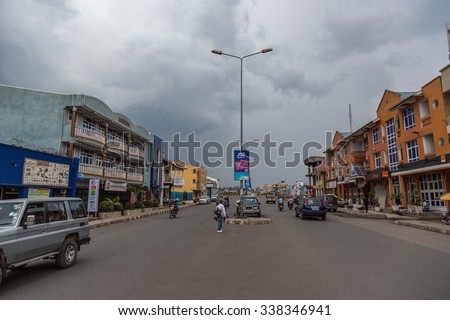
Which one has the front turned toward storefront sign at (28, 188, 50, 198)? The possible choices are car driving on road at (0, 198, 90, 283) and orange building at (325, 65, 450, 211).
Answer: the orange building

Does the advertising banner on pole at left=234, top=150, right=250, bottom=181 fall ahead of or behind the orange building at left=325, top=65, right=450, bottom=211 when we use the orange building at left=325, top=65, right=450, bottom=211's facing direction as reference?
ahead

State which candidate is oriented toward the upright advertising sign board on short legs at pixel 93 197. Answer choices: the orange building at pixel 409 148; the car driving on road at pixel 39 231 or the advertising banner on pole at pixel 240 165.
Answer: the orange building

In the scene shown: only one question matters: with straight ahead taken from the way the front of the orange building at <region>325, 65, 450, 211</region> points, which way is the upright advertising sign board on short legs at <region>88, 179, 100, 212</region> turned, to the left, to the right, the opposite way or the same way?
to the left

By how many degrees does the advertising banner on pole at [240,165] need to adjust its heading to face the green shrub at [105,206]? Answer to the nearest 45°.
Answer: approximately 90° to its right

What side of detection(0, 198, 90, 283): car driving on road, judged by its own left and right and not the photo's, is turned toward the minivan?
back

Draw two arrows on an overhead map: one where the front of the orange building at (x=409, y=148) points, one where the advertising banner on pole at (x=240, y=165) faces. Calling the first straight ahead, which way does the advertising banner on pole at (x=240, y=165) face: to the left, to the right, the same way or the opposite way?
to the left

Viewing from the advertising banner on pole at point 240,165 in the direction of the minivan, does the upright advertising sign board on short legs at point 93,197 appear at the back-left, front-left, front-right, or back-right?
back-left

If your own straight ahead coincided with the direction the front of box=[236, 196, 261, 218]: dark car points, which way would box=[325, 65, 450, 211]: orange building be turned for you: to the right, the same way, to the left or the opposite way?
to the right

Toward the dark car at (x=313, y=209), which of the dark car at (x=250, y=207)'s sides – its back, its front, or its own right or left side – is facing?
left

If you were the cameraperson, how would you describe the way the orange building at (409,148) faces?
facing the viewer and to the left of the viewer

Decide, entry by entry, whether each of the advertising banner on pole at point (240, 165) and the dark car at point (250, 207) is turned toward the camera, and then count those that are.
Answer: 2

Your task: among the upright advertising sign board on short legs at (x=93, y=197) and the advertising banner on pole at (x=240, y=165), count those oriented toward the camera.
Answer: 2
